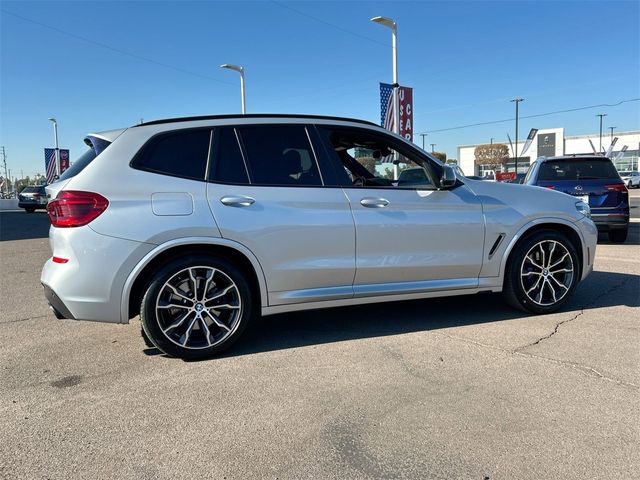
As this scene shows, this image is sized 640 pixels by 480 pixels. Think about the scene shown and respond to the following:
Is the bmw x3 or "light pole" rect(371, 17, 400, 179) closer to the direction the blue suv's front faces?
the light pole

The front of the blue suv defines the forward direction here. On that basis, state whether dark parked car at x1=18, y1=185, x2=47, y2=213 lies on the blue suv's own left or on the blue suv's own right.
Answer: on the blue suv's own left

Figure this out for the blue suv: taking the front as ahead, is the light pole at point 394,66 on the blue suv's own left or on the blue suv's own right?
on the blue suv's own left

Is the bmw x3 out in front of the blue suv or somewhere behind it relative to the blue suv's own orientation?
behind

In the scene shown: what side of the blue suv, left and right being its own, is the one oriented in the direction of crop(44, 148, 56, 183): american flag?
left

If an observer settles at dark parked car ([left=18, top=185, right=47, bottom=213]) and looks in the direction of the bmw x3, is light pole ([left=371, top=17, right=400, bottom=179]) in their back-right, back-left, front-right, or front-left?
front-left

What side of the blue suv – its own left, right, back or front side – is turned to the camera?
back

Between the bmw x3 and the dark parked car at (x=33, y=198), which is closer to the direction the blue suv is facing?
the dark parked car

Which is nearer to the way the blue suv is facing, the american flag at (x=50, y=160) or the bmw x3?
the american flag
